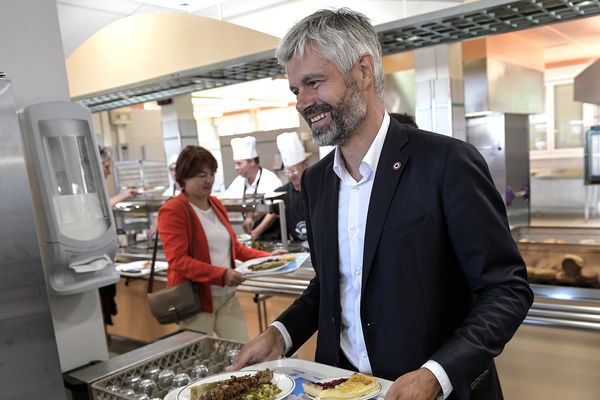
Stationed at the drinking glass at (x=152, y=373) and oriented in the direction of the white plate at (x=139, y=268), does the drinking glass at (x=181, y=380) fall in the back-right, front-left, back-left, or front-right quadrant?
back-right

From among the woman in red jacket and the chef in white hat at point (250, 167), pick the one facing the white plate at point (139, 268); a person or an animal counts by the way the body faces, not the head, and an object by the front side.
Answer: the chef in white hat

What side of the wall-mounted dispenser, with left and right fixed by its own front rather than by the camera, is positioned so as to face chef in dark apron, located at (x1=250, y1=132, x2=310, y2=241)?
left

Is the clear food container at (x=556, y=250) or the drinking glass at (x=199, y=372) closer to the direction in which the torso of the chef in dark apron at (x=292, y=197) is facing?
the drinking glass

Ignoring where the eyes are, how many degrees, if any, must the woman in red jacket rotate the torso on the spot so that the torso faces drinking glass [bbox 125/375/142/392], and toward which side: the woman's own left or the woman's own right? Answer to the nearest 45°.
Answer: approximately 45° to the woman's own right

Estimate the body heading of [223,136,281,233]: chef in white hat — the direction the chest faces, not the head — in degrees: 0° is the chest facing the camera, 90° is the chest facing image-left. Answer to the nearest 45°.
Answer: approximately 45°

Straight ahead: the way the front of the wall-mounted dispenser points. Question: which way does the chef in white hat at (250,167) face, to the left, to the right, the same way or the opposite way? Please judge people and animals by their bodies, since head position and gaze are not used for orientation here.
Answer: to the right

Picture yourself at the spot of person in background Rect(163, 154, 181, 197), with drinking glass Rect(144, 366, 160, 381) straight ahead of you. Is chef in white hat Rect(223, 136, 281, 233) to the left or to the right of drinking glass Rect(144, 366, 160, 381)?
left

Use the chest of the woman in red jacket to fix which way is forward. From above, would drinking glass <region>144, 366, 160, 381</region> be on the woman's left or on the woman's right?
on the woman's right

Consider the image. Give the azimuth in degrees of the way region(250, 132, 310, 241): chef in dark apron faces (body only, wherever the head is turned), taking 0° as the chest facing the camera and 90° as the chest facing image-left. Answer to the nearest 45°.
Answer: approximately 45°

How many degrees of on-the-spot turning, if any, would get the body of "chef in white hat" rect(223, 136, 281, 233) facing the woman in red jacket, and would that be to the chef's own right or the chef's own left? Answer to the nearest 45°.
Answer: approximately 45° to the chef's own left
